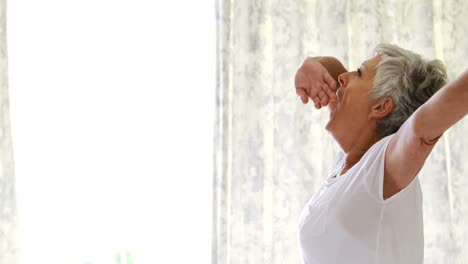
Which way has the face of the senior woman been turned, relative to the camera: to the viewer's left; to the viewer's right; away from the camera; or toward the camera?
to the viewer's left

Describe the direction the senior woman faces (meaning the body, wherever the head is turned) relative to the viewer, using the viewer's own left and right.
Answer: facing to the left of the viewer
